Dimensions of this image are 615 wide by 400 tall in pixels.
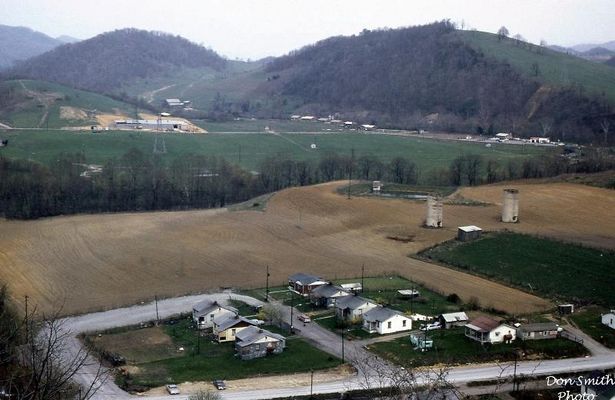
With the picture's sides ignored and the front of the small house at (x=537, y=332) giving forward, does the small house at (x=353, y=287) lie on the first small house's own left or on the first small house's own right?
on the first small house's own right

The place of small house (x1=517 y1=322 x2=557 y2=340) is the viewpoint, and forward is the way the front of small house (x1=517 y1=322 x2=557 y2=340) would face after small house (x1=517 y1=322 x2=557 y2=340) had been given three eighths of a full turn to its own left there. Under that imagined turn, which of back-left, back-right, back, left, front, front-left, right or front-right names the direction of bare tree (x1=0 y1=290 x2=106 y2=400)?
back

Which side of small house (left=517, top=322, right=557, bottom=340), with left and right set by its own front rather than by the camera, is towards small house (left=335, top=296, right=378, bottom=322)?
right

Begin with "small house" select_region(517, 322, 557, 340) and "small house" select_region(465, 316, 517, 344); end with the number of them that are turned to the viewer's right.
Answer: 0

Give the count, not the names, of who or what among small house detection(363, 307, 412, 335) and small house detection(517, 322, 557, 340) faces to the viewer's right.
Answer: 0

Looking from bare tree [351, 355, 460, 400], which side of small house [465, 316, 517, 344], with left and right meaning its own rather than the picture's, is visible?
front

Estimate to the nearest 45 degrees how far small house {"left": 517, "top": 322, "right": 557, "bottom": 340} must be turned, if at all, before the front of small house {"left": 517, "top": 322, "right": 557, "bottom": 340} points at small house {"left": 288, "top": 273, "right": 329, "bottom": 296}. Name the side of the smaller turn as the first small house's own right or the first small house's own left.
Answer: approximately 90° to the first small house's own right

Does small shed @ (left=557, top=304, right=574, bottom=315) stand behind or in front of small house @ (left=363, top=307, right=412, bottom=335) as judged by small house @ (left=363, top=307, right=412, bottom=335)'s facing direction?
behind

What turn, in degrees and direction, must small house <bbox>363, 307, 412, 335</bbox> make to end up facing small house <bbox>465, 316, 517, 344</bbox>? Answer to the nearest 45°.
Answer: approximately 135° to its left

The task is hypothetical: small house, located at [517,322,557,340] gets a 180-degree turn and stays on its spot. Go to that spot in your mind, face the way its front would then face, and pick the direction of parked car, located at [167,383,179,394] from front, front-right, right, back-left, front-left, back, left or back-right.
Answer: back-left

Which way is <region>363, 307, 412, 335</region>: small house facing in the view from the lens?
facing the viewer and to the left of the viewer

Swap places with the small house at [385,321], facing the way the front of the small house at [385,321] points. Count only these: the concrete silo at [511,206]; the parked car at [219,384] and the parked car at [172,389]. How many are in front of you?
2

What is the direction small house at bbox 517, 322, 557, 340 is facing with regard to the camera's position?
facing the viewer

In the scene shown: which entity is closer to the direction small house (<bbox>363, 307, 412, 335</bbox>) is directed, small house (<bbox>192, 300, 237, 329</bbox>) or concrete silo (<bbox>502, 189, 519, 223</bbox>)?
the small house
